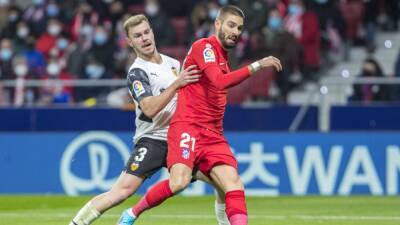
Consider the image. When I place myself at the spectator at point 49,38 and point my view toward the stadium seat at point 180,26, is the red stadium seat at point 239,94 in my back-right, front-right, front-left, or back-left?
front-right

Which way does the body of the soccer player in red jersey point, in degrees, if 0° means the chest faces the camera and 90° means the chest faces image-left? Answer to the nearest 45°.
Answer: approximately 315°

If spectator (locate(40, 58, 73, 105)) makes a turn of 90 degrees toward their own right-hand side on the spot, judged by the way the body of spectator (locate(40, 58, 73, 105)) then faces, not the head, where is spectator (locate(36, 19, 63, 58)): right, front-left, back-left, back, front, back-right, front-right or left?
right

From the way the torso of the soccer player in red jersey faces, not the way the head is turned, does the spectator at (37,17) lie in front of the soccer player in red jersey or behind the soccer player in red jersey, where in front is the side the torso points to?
behind

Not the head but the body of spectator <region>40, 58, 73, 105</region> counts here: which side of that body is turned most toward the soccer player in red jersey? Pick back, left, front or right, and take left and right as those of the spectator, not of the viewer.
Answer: front

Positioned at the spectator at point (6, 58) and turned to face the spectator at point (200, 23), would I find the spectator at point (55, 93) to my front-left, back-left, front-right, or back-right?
front-right

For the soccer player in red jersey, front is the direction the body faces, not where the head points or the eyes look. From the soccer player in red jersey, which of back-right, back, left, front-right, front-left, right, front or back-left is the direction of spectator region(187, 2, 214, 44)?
back-left

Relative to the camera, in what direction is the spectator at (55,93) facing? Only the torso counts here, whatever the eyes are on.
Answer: toward the camera

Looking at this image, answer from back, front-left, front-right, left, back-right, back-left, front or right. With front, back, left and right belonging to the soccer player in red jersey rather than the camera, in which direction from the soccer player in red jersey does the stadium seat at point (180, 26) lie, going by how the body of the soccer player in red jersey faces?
back-left

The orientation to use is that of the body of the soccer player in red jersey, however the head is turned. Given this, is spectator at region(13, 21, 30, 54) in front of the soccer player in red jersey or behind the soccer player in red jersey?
behind
